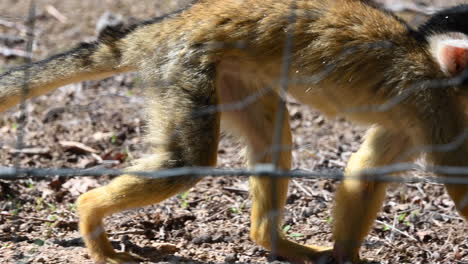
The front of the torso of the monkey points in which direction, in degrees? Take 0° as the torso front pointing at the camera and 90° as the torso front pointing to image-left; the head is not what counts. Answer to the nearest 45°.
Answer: approximately 270°
